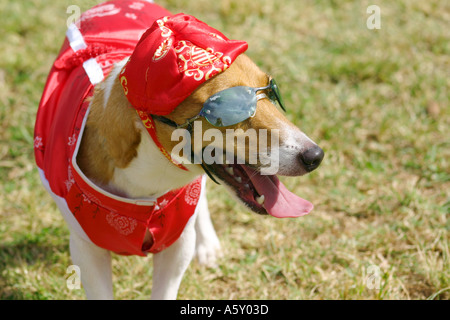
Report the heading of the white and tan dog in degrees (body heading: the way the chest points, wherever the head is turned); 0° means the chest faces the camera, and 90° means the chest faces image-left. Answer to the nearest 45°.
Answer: approximately 315°
